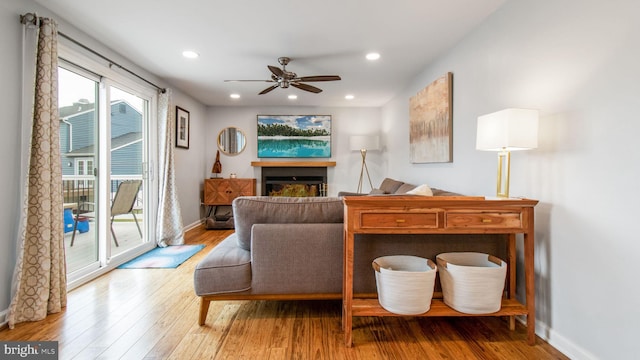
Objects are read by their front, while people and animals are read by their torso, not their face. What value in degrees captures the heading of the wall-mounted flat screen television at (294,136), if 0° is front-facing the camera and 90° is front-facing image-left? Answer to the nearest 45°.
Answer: approximately 0°

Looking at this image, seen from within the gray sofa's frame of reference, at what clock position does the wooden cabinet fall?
The wooden cabinet is roughly at 11 o'clock from the gray sofa.

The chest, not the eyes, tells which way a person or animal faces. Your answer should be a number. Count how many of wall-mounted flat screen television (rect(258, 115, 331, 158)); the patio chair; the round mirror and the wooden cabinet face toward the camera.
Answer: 3

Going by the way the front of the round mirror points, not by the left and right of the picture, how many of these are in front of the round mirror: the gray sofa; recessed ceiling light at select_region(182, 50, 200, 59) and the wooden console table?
3

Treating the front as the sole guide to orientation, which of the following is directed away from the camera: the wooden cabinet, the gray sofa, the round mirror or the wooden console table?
the gray sofa

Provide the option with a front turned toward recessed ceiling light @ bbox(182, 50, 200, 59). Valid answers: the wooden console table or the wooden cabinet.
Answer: the wooden cabinet
